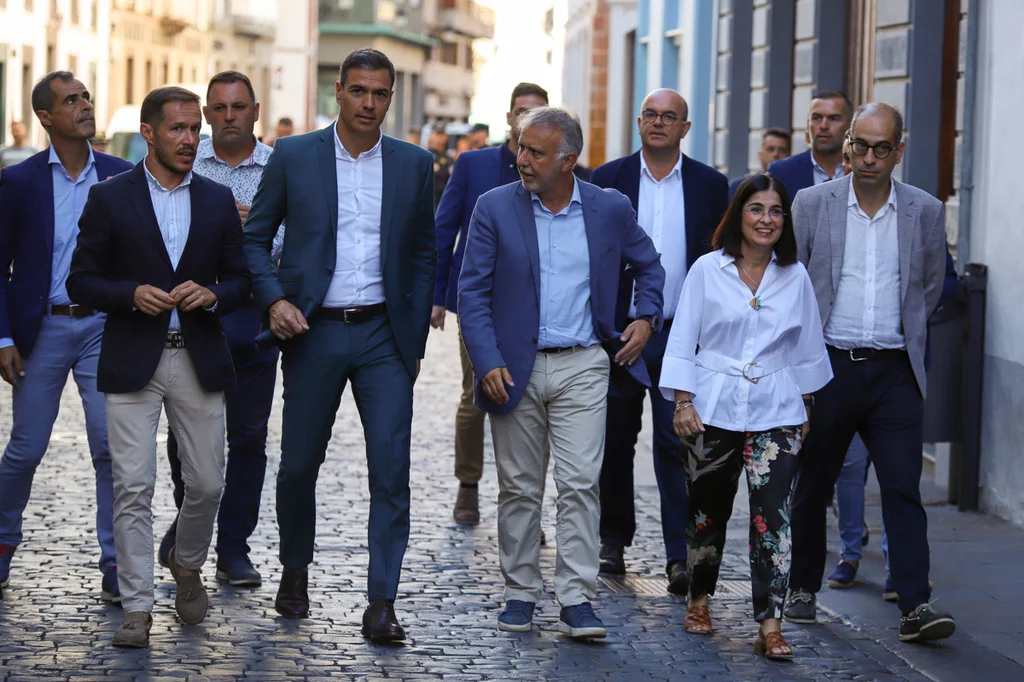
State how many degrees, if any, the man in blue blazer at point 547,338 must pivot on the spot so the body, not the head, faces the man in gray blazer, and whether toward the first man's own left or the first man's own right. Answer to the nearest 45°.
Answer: approximately 90° to the first man's own left

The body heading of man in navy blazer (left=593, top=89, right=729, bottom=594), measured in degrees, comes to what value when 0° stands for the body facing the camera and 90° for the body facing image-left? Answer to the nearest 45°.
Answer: approximately 0°

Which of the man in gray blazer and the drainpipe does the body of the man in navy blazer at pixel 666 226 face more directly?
the man in gray blazer

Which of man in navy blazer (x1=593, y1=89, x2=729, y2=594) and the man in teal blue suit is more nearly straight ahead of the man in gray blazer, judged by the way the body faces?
the man in teal blue suit

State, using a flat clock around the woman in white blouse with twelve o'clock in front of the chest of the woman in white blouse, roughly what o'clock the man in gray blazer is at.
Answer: The man in gray blazer is roughly at 8 o'clock from the woman in white blouse.

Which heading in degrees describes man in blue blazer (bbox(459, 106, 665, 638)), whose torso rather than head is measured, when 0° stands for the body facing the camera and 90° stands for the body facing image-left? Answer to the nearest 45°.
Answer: approximately 0°

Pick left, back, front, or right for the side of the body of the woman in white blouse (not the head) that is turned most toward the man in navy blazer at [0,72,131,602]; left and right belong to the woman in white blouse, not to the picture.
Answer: right

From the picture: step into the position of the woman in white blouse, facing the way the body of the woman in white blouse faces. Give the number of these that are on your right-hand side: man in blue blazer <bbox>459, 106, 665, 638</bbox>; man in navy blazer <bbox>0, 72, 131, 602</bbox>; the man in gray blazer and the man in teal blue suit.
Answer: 3

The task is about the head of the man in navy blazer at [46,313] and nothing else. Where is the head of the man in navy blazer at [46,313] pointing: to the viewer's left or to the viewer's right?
to the viewer's right

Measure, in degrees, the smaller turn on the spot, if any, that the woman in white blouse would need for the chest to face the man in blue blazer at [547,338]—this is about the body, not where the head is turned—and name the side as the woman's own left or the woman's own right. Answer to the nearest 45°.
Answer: approximately 90° to the woman's own right

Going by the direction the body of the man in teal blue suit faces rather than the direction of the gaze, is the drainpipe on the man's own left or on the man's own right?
on the man's own left
